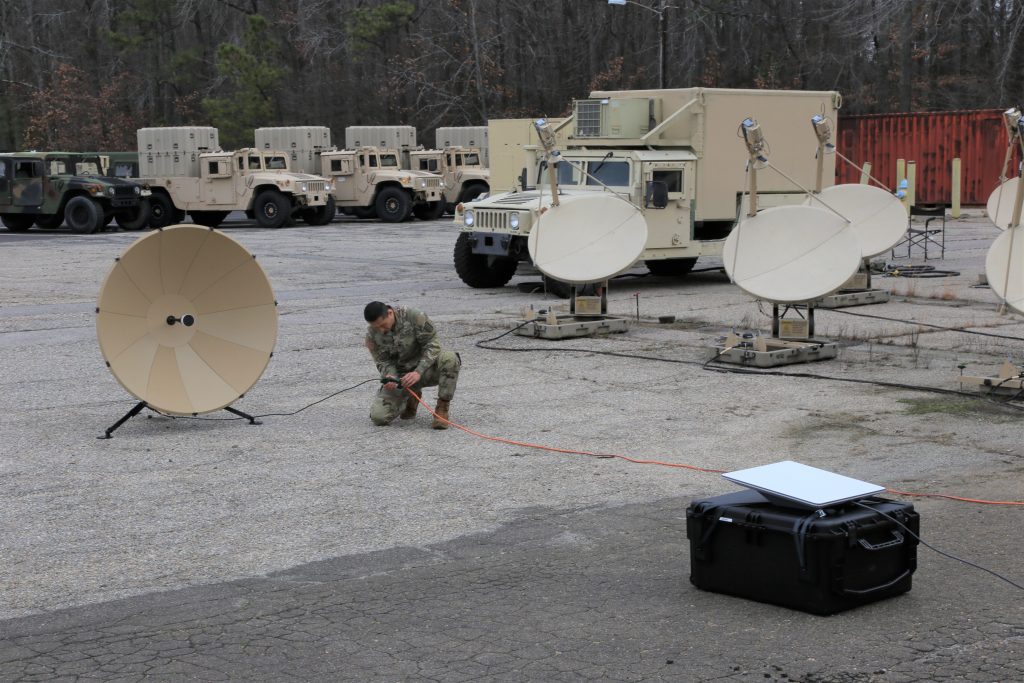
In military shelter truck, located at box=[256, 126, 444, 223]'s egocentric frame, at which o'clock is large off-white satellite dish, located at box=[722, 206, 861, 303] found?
The large off-white satellite dish is roughly at 1 o'clock from the military shelter truck.

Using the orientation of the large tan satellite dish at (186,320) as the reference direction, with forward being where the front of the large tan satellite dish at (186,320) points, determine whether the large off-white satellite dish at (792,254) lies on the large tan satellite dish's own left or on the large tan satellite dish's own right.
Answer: on the large tan satellite dish's own left

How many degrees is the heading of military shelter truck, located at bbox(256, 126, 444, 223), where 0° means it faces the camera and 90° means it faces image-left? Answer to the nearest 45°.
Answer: approximately 315°

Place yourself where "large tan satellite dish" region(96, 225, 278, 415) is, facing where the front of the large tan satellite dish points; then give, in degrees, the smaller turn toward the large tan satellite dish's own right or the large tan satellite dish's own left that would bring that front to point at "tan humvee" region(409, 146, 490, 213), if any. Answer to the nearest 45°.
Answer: approximately 180°

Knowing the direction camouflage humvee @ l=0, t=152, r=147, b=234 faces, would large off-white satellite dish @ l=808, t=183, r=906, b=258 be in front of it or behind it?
in front

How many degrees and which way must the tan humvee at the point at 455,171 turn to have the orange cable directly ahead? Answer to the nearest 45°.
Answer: approximately 45° to its right

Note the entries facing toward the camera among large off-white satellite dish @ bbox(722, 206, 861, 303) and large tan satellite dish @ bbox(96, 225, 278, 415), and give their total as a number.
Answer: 2

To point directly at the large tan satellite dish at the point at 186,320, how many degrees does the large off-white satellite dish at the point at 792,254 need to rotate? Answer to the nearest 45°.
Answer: approximately 45° to its right

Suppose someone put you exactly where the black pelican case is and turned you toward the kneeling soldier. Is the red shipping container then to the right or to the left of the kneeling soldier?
right

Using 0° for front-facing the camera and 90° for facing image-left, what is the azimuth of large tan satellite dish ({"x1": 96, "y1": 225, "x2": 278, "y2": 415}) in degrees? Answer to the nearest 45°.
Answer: approximately 0°
